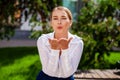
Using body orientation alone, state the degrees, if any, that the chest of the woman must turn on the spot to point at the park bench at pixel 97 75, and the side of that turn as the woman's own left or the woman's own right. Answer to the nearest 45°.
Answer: approximately 180°

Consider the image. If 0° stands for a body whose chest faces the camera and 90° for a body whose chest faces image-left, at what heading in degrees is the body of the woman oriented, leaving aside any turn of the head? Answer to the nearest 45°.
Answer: approximately 0°
